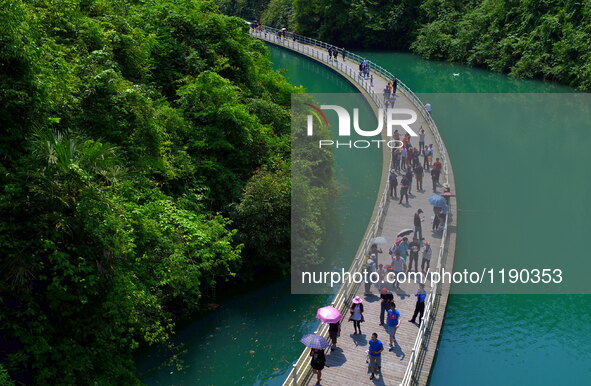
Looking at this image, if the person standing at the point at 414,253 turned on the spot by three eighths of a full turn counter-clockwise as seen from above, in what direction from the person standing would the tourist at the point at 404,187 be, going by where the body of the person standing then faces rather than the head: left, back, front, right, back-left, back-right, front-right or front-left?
front-left

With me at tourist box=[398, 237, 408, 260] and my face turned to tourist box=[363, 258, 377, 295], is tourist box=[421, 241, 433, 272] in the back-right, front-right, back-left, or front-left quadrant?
back-left

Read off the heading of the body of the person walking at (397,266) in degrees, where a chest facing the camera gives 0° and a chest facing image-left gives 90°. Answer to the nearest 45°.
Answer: approximately 180°

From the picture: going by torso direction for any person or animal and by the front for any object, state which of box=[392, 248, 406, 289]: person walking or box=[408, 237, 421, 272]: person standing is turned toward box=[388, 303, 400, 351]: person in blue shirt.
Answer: box=[408, 237, 421, 272]: person standing

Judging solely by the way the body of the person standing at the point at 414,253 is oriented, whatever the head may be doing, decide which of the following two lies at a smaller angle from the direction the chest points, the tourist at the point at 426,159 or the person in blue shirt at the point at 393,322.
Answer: the person in blue shirt

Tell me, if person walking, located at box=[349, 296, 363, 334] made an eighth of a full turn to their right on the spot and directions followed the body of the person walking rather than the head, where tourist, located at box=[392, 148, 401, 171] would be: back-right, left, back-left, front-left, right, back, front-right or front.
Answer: back-right

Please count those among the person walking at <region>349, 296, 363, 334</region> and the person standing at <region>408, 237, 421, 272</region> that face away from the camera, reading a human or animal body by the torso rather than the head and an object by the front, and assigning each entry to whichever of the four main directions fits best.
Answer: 0

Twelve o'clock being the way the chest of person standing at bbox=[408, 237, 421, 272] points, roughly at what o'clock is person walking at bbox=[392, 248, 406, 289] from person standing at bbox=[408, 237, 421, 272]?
person walking at bbox=[392, 248, 406, 289] is roughly at 1 o'clock from person standing at bbox=[408, 237, 421, 272].

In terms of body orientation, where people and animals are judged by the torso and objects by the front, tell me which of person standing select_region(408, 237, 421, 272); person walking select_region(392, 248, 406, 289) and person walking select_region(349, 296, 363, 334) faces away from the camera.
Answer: person walking select_region(392, 248, 406, 289)
